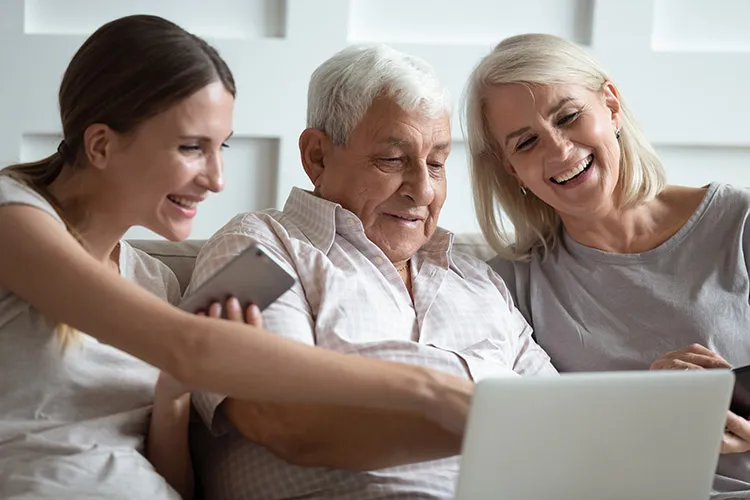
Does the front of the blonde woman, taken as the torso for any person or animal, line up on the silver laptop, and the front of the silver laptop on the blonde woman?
yes

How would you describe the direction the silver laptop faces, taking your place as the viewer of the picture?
facing away from the viewer

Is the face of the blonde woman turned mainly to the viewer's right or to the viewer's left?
to the viewer's left

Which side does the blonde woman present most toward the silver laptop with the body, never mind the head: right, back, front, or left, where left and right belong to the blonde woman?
front

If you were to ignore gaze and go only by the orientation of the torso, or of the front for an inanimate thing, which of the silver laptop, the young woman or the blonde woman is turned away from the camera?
the silver laptop

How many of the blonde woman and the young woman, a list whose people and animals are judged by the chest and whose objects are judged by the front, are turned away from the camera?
0

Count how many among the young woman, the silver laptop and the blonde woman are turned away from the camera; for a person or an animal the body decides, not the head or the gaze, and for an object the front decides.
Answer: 1

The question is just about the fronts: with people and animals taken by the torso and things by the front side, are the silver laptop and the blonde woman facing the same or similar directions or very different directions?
very different directions

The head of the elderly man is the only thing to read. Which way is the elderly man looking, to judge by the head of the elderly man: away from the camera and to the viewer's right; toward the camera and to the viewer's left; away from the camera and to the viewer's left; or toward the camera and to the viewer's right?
toward the camera and to the viewer's right

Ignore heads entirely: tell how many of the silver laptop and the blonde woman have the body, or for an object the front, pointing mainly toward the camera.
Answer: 1
